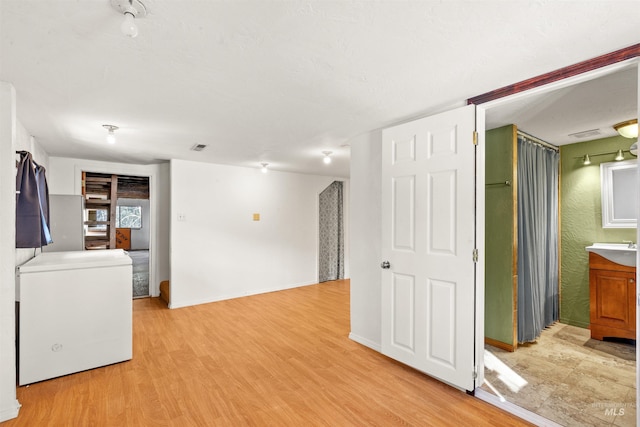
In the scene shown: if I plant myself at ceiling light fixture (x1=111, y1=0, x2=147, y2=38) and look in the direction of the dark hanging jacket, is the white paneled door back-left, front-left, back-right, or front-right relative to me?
back-right

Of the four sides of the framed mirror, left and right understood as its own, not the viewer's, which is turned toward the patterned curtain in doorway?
right

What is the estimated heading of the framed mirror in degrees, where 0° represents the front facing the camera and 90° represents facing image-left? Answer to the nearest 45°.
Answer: approximately 0°

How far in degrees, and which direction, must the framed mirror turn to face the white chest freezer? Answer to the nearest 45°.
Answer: approximately 45° to its right
